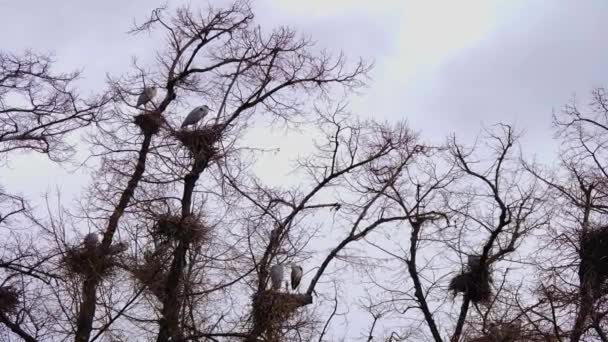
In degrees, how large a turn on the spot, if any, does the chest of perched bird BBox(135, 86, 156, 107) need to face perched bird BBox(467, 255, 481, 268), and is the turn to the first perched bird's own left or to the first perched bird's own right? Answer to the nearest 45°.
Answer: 0° — it already faces it

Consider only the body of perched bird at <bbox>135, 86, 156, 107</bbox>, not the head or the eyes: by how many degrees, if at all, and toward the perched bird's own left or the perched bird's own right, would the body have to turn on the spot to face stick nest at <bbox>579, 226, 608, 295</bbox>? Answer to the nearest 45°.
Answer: approximately 45° to the perched bird's own right

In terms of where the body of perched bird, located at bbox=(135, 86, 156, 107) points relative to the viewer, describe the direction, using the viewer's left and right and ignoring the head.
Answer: facing to the right of the viewer
